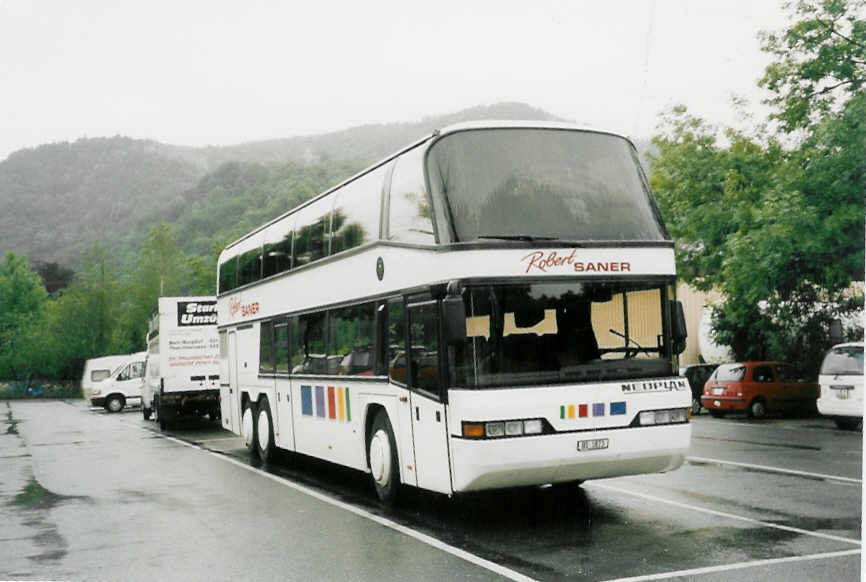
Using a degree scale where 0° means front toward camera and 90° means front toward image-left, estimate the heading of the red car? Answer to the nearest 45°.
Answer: approximately 225°

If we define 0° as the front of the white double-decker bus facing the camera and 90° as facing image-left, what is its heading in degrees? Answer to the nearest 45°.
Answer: approximately 315°

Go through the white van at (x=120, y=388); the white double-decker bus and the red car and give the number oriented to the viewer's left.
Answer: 1

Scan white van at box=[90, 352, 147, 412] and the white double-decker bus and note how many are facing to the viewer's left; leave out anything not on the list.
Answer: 1

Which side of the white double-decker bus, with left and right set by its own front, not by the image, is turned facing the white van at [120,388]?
back

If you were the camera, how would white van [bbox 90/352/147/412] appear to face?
facing to the left of the viewer

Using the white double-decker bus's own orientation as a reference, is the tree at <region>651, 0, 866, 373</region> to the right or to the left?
on its left

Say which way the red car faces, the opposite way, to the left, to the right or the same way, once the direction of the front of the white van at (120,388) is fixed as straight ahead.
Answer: the opposite way
